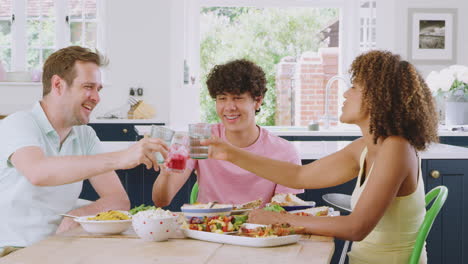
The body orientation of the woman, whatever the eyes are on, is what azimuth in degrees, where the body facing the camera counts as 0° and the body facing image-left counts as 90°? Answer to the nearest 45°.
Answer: approximately 90°

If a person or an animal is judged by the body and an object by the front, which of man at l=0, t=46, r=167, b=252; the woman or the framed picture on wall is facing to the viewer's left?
the woman

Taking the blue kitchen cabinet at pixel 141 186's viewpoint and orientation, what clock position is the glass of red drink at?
The glass of red drink is roughly at 12 o'clock from the blue kitchen cabinet.

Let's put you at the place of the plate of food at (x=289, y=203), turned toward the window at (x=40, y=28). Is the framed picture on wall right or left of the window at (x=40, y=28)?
right

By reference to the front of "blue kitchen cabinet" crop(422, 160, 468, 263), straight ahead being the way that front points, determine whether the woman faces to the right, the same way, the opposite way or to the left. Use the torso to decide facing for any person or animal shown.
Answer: to the right

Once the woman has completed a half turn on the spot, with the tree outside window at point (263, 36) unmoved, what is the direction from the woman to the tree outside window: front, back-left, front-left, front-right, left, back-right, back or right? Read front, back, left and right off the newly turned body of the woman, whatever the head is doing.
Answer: left
